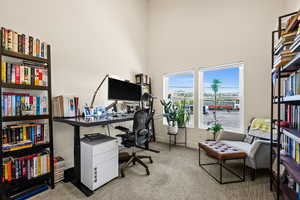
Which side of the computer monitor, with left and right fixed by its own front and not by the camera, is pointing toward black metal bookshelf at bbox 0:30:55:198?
right

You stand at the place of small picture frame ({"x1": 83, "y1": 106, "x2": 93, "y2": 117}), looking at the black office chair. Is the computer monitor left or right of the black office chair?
left

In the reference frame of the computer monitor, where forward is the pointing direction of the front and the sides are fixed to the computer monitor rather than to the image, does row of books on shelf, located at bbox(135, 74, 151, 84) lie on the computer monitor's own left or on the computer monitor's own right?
on the computer monitor's own left

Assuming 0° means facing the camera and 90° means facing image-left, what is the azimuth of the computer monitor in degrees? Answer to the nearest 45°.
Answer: approximately 315°

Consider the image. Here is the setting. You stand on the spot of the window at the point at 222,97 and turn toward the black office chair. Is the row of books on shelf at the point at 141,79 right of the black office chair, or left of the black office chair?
right

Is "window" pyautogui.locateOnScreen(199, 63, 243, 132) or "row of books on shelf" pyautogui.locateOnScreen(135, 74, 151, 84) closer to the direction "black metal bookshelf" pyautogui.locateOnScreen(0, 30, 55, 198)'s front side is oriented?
the window

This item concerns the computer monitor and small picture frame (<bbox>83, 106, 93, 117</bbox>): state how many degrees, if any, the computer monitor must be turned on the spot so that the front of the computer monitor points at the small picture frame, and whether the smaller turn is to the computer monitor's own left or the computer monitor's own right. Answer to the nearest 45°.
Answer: approximately 90° to the computer monitor's own right
